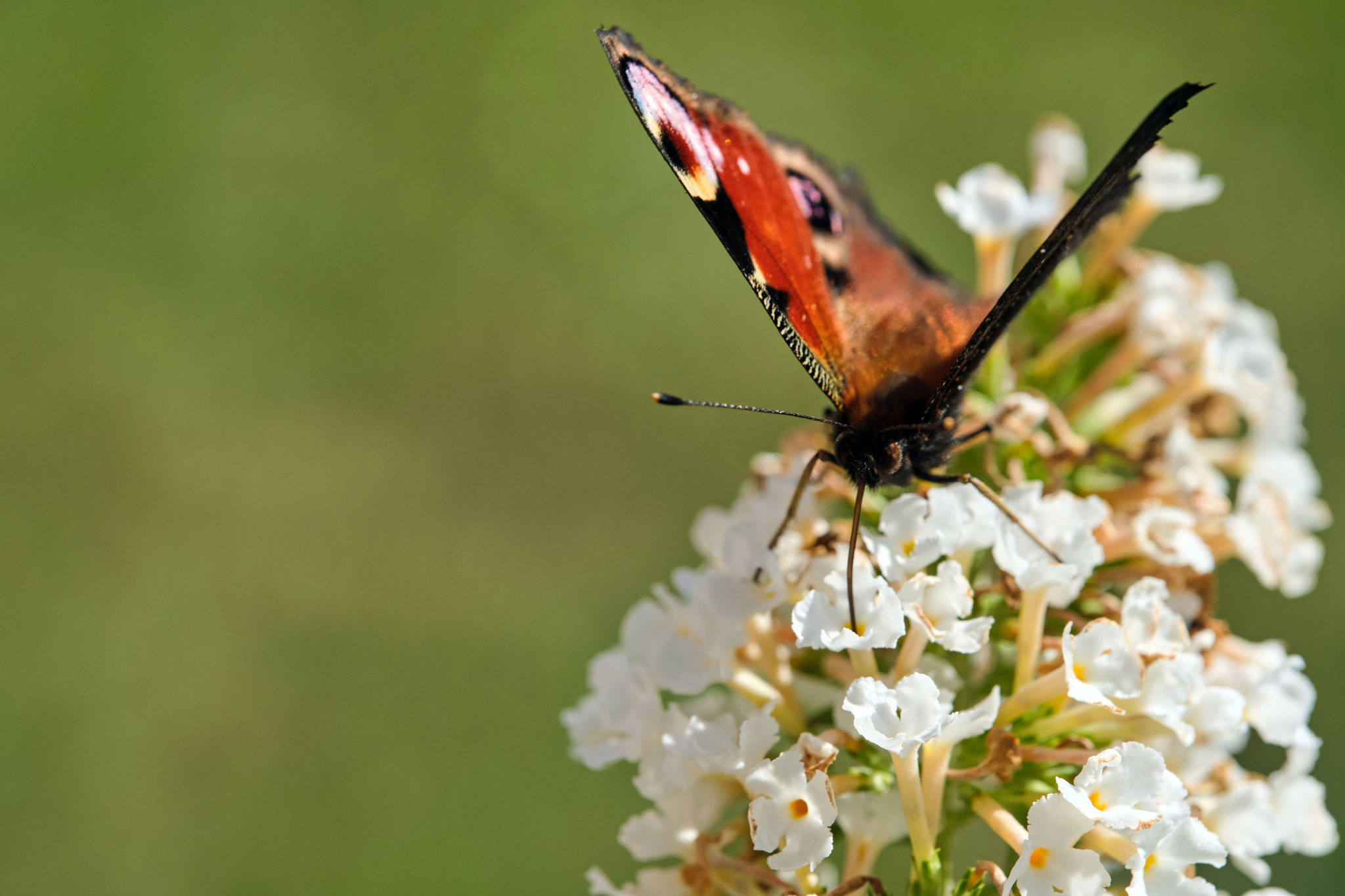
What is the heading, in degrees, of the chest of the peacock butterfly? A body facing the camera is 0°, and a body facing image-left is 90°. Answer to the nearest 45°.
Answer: approximately 45°
